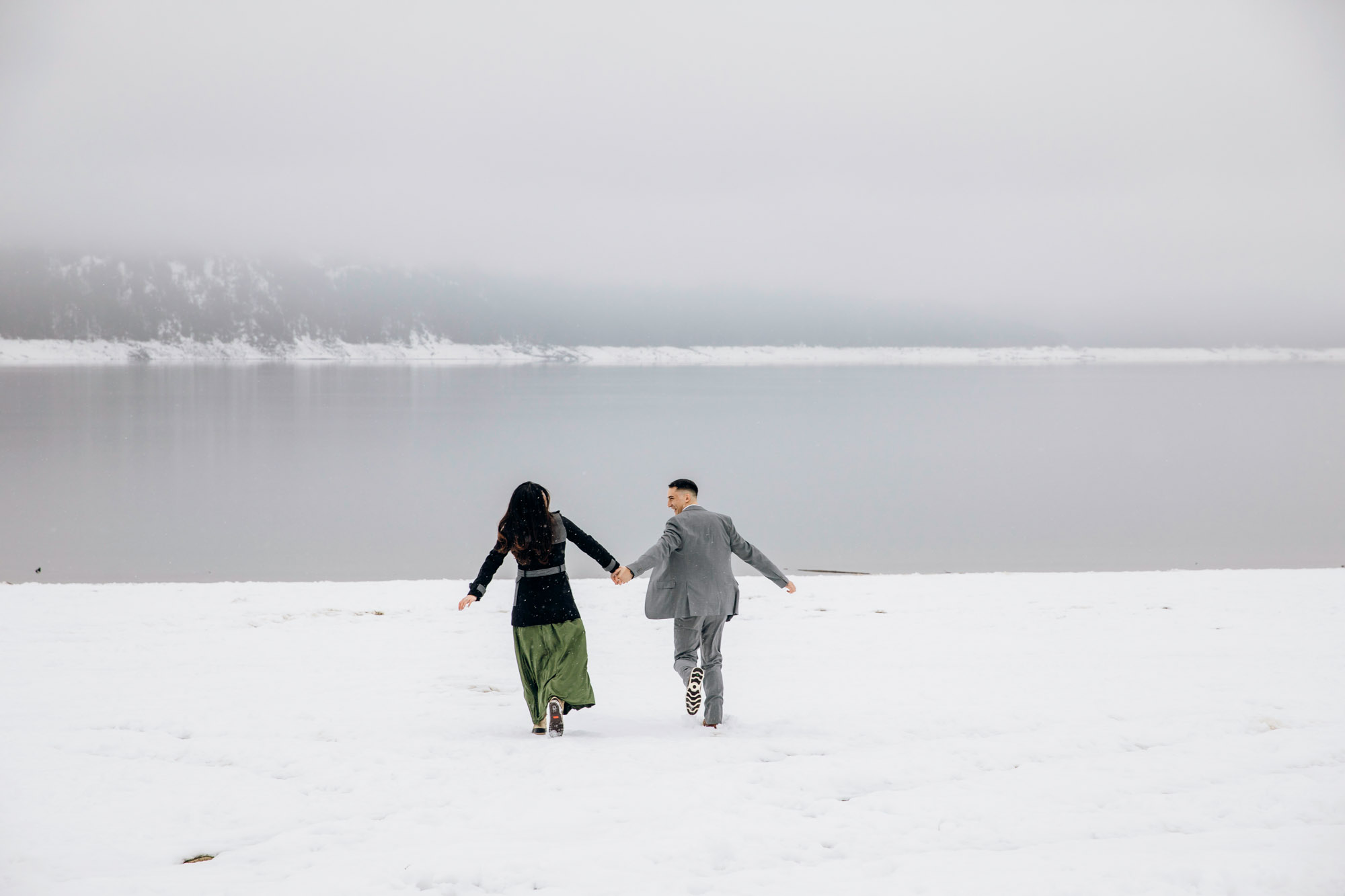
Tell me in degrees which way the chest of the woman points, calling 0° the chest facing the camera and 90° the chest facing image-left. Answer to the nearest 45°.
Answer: approximately 180°

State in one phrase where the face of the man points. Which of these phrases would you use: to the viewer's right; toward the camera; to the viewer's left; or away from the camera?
to the viewer's left

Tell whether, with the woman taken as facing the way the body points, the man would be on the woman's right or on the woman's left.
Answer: on the woman's right
